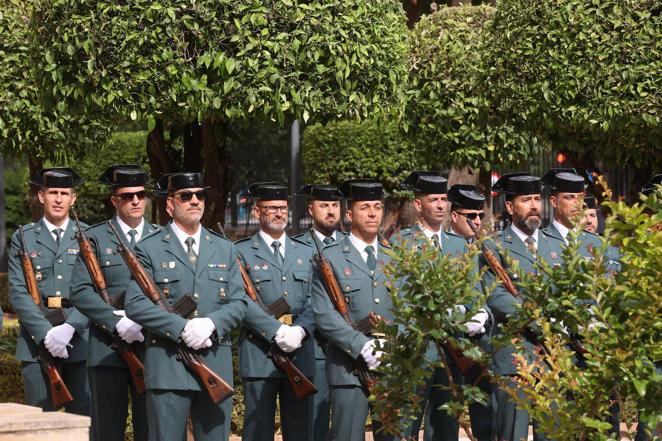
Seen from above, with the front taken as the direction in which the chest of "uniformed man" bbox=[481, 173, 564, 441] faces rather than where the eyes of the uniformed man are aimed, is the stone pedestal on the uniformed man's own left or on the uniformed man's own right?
on the uniformed man's own right

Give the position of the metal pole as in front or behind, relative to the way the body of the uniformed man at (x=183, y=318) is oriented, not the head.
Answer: behind

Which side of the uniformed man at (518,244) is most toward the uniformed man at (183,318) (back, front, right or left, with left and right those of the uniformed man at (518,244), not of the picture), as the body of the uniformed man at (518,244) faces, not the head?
right

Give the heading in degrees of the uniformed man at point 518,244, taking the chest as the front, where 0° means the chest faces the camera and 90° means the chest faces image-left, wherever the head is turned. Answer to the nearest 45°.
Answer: approximately 315°

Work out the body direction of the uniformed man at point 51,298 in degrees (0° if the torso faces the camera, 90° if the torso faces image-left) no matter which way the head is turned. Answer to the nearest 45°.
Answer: approximately 0°

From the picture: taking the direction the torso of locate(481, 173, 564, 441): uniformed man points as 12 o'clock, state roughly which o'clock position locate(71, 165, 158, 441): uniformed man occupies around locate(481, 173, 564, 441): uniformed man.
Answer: locate(71, 165, 158, 441): uniformed man is roughly at 4 o'clock from locate(481, 173, 564, 441): uniformed man.

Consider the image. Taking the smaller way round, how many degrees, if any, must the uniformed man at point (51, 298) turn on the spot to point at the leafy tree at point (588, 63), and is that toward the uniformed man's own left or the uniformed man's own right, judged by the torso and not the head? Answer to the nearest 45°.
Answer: approximately 90° to the uniformed man's own left

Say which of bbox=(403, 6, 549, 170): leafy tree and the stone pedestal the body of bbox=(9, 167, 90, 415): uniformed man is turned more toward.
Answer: the stone pedestal
